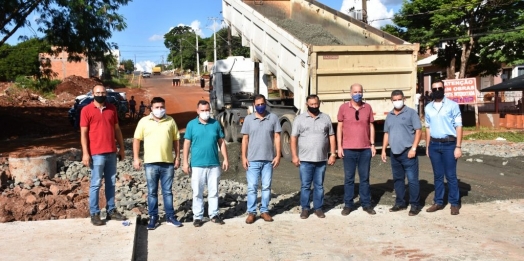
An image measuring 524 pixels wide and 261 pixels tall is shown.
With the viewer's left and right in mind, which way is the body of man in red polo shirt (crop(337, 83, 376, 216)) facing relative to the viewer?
facing the viewer

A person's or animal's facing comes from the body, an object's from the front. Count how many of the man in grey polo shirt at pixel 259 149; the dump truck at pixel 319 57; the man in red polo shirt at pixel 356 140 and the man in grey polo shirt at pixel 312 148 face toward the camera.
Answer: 3

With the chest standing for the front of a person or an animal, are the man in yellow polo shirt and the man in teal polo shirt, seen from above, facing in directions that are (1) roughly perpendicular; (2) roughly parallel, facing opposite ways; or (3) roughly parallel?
roughly parallel

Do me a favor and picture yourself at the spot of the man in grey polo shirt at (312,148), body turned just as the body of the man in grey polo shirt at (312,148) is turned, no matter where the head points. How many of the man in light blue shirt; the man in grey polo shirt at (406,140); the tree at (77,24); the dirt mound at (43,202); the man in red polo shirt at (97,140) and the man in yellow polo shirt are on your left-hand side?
2

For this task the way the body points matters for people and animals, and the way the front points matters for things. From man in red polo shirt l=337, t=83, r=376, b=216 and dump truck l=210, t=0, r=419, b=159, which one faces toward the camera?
the man in red polo shirt

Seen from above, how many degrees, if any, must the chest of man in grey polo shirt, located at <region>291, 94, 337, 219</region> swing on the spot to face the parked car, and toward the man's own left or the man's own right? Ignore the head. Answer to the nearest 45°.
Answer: approximately 135° to the man's own right

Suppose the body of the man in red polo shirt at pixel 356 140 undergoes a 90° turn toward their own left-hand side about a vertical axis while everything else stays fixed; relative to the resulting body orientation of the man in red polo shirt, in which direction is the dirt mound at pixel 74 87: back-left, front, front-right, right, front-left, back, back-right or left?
back-left

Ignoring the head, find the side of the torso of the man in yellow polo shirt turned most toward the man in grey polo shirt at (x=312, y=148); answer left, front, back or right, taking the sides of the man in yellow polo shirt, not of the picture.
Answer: left

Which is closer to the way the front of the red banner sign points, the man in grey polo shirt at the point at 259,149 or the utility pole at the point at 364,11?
the man in grey polo shirt

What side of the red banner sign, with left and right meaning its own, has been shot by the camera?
front

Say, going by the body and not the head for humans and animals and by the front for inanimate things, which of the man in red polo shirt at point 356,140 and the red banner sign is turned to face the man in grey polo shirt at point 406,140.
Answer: the red banner sign
